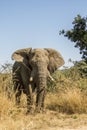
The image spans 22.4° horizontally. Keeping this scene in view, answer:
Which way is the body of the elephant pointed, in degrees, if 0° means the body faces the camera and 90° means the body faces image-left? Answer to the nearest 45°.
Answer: approximately 315°

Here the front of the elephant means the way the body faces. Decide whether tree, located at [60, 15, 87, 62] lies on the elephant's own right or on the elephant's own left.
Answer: on the elephant's own left
